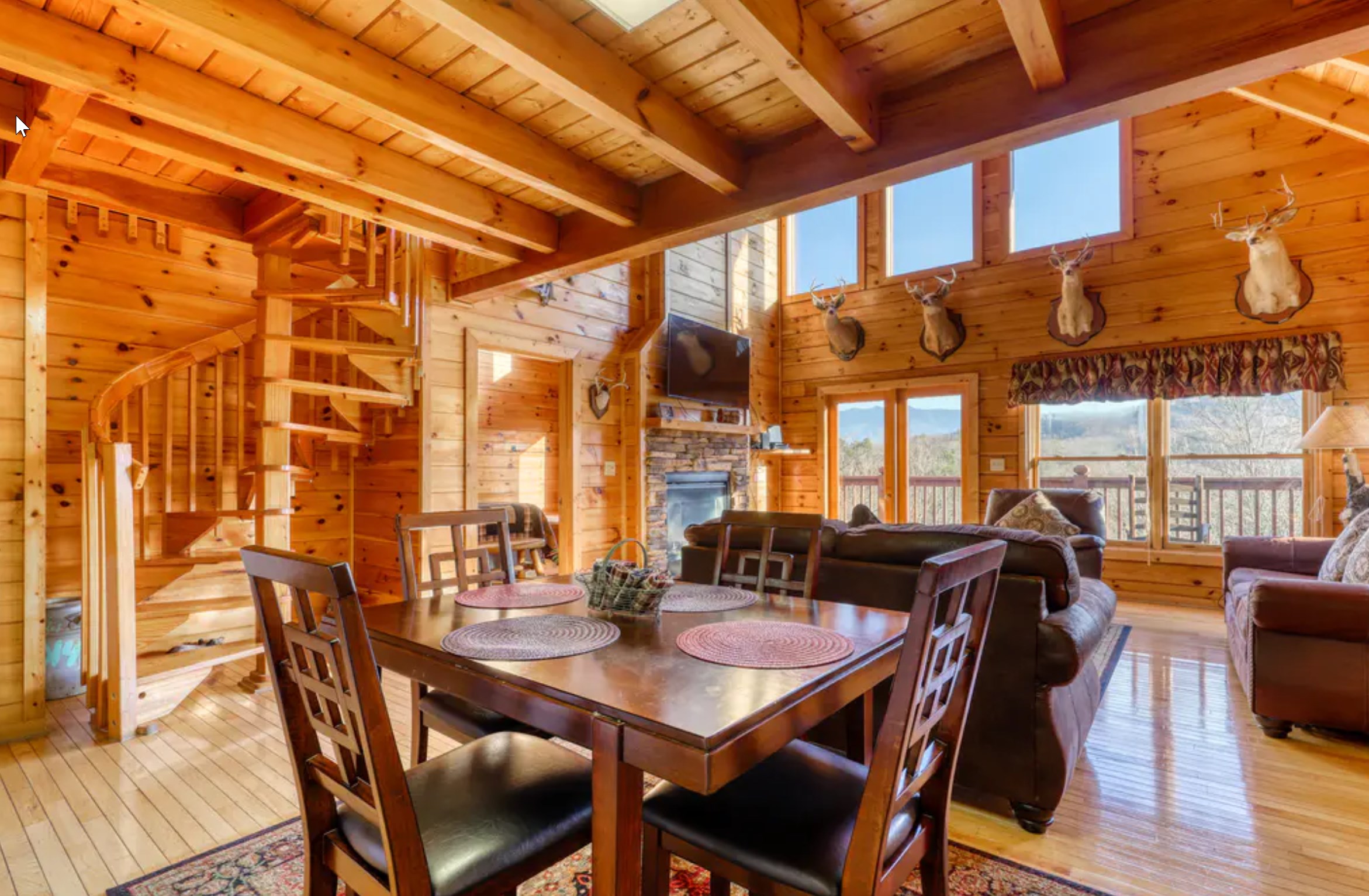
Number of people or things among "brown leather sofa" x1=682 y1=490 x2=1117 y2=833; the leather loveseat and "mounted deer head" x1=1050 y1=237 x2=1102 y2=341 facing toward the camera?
1

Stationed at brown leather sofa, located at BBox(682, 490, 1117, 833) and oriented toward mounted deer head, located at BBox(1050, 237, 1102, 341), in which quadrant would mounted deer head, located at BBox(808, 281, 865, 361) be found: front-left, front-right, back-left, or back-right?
front-left

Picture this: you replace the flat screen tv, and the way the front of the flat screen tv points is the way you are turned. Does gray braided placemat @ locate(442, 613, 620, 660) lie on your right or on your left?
on your right

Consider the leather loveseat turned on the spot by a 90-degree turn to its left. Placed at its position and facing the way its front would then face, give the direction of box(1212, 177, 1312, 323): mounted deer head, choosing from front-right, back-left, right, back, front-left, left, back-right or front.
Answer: back

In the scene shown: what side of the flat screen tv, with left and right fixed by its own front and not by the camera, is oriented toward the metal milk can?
right

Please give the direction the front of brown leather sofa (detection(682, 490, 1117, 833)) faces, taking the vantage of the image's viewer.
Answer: facing away from the viewer and to the right of the viewer

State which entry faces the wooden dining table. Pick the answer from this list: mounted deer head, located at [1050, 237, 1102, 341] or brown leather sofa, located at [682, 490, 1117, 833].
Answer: the mounted deer head

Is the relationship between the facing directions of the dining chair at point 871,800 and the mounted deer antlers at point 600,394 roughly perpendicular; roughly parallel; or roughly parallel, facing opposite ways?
roughly parallel, facing opposite ways

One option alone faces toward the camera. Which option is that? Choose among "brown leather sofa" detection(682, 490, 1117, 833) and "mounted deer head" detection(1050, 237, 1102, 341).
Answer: the mounted deer head

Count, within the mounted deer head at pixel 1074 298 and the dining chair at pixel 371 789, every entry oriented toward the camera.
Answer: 1

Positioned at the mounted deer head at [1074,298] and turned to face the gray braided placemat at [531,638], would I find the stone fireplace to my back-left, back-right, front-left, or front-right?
front-right

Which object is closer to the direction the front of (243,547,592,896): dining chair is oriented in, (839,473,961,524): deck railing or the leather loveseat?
the deck railing

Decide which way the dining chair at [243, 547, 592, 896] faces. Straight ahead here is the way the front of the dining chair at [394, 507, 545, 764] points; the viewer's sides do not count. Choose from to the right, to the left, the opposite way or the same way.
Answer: to the left

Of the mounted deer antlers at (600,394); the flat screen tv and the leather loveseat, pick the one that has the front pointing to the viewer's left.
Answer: the leather loveseat

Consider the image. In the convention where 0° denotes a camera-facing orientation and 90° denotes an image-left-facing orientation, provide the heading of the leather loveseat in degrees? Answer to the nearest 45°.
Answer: approximately 90°

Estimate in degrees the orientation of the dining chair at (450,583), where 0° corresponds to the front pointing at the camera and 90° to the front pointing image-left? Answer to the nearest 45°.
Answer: approximately 315°

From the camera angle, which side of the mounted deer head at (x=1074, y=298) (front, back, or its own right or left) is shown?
front

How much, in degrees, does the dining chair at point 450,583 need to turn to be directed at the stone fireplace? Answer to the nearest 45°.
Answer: approximately 90° to its left
